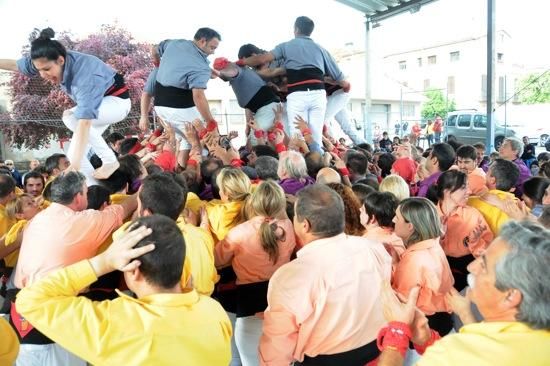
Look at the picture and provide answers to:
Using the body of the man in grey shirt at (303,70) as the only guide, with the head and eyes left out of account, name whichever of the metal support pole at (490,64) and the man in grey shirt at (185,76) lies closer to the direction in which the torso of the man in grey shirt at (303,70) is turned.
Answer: the metal support pole

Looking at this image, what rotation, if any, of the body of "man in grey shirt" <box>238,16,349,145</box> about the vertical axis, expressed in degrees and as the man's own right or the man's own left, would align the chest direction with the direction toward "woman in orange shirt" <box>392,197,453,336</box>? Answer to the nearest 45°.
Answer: approximately 180°

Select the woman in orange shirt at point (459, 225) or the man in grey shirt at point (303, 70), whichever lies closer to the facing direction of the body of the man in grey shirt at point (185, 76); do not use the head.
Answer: the man in grey shirt

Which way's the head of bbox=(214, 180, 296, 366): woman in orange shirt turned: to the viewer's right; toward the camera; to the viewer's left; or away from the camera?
away from the camera

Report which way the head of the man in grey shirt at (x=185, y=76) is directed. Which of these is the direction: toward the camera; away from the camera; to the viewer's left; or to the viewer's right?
to the viewer's right

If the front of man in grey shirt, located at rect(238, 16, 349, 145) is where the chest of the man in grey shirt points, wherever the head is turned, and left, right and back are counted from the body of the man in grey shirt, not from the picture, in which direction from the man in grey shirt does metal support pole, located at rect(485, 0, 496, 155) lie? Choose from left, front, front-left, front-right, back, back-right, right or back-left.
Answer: front-right

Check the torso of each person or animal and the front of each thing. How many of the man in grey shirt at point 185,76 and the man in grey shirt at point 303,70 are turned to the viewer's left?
0

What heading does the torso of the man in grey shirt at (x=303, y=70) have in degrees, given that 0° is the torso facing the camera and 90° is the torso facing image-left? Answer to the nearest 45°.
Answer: approximately 180°

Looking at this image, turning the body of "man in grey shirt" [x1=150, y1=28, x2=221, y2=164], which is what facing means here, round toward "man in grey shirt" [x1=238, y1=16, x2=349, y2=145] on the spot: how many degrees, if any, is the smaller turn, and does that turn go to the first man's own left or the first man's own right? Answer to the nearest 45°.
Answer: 0° — they already face them

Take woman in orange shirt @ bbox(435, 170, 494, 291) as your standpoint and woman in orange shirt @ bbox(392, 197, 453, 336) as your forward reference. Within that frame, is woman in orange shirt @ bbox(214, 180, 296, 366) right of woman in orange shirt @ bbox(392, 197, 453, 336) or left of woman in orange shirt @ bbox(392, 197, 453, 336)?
right

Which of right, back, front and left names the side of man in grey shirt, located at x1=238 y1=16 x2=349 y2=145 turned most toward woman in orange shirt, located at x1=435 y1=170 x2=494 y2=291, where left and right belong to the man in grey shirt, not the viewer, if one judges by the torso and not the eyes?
back
